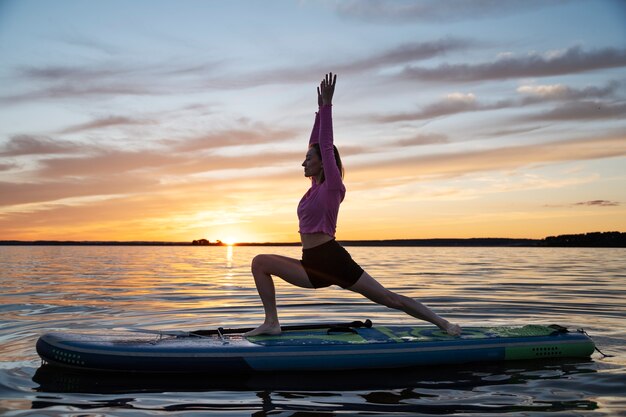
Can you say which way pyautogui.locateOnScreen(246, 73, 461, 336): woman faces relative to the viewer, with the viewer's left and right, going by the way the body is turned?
facing to the left of the viewer

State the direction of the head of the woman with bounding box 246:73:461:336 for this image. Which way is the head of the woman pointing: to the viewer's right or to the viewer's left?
to the viewer's left

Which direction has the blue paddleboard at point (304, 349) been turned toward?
to the viewer's left
